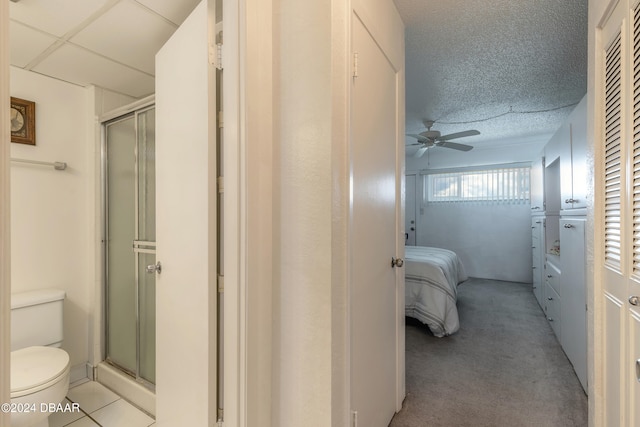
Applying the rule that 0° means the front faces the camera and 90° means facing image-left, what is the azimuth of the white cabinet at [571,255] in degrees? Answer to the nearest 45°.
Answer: approximately 90°

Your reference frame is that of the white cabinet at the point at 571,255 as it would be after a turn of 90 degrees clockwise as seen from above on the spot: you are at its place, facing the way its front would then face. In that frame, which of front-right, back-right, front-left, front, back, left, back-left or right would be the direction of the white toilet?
back-left

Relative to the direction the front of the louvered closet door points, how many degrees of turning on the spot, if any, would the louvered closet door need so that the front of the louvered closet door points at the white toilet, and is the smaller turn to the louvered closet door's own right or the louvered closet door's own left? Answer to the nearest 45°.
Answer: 0° — it already faces it

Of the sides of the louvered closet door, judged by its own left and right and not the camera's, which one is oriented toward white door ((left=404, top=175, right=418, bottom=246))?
right

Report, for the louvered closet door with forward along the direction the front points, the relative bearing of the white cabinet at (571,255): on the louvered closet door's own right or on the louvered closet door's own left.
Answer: on the louvered closet door's own right

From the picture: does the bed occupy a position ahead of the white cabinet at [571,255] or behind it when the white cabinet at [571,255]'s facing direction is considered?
ahead

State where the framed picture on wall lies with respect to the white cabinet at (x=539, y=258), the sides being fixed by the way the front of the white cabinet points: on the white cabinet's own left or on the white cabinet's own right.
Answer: on the white cabinet's own left

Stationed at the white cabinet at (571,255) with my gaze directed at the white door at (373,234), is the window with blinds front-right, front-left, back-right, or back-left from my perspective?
back-right

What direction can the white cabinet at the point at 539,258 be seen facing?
to the viewer's left
